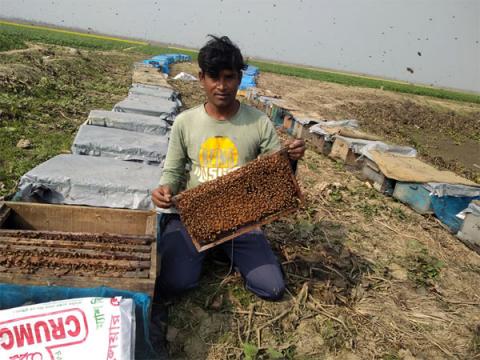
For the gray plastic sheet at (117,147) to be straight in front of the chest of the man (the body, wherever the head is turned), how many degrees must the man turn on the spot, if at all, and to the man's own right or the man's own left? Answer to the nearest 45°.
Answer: approximately 135° to the man's own right

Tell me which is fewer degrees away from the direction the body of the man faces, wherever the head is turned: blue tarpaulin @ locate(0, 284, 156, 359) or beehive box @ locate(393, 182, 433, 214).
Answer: the blue tarpaulin

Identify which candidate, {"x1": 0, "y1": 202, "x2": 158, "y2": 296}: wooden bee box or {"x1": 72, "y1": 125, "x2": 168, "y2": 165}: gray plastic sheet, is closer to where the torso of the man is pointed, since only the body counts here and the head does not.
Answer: the wooden bee box

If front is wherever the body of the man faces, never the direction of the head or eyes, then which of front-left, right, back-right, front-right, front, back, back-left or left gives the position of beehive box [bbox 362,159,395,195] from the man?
back-left

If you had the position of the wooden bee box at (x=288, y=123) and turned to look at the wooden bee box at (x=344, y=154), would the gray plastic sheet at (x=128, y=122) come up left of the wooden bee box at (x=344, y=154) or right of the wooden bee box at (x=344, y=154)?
right

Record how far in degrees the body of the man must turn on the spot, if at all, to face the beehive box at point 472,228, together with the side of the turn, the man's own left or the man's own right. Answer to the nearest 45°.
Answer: approximately 135° to the man's own left

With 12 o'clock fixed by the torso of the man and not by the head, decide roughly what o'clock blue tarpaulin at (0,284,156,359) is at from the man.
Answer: The blue tarpaulin is roughly at 1 o'clock from the man.

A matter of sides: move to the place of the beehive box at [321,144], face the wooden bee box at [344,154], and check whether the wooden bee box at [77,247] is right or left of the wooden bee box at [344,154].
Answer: right

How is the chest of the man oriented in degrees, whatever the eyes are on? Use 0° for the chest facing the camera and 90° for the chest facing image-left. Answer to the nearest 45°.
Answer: approximately 0°

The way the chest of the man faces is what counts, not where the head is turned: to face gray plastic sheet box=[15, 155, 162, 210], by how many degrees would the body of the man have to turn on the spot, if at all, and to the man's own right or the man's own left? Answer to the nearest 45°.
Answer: approximately 90° to the man's own right

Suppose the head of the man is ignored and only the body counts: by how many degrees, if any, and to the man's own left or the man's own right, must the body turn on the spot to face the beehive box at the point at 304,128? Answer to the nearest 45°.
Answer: approximately 180°

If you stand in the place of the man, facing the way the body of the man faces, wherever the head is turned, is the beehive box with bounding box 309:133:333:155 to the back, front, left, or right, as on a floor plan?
back

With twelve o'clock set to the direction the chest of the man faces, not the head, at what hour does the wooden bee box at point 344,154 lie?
The wooden bee box is roughly at 7 o'clock from the man.
